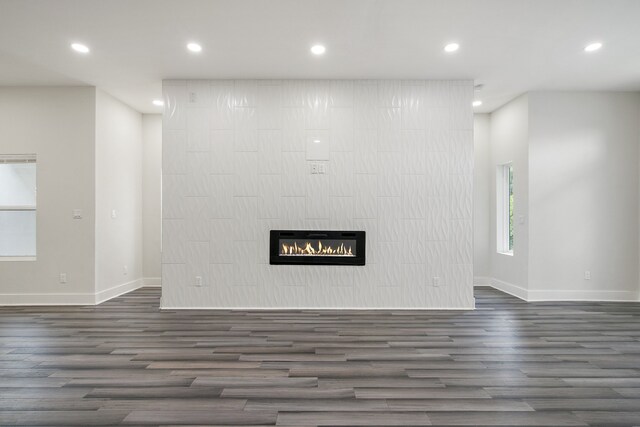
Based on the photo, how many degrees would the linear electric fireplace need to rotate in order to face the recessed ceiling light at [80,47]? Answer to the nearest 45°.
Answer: approximately 90° to its right

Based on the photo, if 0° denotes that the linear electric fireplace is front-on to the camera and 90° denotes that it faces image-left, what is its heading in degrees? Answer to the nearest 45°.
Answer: approximately 0°

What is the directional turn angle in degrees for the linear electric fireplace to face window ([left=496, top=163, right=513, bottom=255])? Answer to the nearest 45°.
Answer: approximately 135° to its left

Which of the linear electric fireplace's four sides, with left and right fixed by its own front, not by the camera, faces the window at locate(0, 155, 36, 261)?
right

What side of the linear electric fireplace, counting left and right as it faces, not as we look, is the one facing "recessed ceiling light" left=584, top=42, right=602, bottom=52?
left

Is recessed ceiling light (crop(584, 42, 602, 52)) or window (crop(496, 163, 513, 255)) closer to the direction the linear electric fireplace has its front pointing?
the recessed ceiling light
